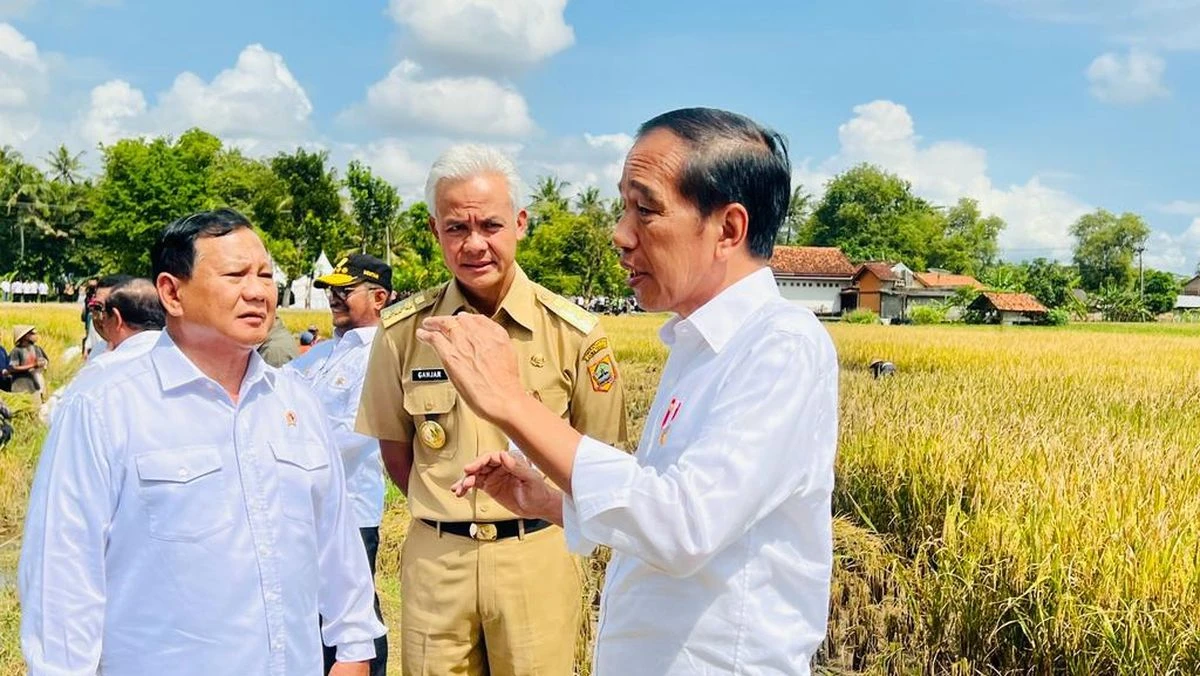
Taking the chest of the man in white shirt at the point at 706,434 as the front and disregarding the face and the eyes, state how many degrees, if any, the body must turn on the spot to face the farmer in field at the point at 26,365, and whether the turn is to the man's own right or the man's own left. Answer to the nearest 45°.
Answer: approximately 45° to the man's own right

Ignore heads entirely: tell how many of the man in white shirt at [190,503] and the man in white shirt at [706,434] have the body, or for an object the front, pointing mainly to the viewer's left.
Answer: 1

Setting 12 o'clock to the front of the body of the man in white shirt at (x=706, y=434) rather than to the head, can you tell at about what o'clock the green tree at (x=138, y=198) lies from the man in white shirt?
The green tree is roughly at 2 o'clock from the man in white shirt.

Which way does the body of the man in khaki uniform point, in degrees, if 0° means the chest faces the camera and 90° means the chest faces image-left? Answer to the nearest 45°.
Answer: approximately 0°

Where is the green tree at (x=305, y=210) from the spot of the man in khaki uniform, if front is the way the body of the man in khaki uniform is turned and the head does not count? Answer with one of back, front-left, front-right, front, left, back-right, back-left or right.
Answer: back

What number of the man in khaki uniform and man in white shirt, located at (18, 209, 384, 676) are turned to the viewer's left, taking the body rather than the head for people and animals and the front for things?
0

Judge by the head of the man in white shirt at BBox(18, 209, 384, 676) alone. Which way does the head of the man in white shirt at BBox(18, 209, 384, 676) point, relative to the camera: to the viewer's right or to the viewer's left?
to the viewer's right

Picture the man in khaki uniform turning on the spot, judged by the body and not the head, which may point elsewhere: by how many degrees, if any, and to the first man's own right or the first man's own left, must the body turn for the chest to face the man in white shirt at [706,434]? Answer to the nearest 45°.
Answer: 0° — they already face them

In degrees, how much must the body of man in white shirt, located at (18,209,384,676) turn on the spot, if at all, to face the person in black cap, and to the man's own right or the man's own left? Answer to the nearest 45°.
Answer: approximately 135° to the man's own left

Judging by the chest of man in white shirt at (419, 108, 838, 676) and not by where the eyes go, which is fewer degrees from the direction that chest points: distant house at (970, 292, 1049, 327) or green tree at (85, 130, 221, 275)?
the green tree

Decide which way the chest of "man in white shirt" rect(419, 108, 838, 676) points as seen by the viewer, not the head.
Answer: to the viewer's left

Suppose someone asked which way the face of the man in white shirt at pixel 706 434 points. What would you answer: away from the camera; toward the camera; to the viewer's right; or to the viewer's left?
to the viewer's left

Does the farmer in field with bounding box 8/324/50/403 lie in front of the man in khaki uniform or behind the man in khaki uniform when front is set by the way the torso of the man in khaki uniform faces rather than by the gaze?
behind

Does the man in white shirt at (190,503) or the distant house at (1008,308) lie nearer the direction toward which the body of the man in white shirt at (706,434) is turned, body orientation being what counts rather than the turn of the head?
the man in white shirt

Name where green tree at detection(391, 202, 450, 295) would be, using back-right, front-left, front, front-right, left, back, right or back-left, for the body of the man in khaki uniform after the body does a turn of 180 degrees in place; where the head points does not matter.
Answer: front

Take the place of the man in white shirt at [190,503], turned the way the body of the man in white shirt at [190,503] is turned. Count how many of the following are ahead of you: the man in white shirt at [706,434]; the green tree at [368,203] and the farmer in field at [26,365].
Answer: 1

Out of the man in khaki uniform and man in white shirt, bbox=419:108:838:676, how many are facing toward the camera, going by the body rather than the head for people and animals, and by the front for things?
1

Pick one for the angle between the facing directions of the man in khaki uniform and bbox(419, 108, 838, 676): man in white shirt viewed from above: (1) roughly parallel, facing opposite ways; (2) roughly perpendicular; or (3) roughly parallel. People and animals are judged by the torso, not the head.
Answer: roughly perpendicular

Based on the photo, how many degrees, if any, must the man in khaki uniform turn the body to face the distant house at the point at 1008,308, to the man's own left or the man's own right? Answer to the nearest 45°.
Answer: approximately 135° to the man's own left
